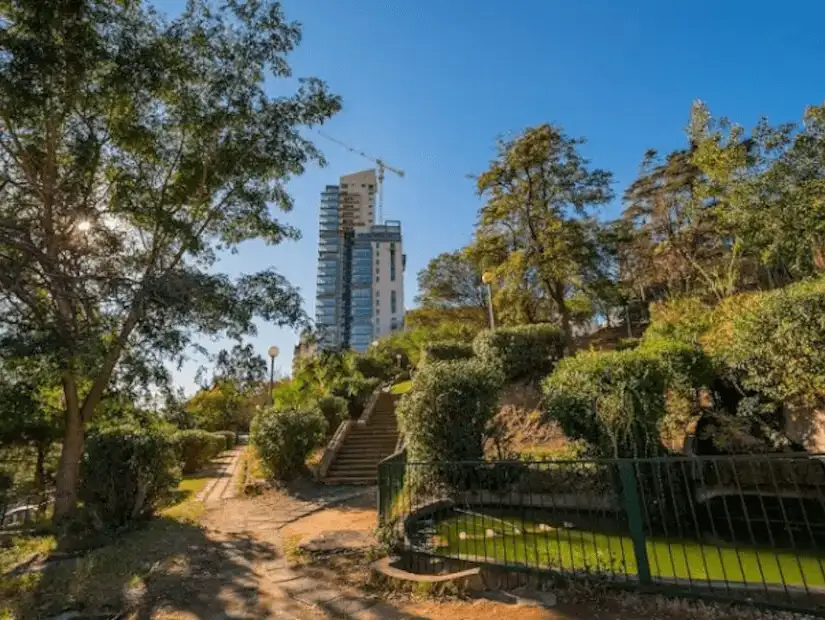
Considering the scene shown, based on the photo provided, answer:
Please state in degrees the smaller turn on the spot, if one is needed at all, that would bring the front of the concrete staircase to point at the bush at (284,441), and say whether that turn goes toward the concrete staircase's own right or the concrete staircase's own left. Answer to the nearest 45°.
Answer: approximately 45° to the concrete staircase's own right

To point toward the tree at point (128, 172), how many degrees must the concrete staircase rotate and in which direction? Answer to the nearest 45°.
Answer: approximately 45° to its right

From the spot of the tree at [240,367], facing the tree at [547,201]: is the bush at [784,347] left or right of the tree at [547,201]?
right

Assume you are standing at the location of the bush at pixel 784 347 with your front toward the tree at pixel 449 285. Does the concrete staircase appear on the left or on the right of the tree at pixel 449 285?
left

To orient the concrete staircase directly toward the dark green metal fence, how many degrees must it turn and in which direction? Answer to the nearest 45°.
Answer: approximately 45° to its left

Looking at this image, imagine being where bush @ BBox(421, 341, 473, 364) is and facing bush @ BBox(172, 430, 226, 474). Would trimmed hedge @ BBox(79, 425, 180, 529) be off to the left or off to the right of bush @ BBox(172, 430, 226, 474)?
left

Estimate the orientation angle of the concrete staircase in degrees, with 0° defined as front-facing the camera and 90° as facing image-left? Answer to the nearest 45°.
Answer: approximately 0°
